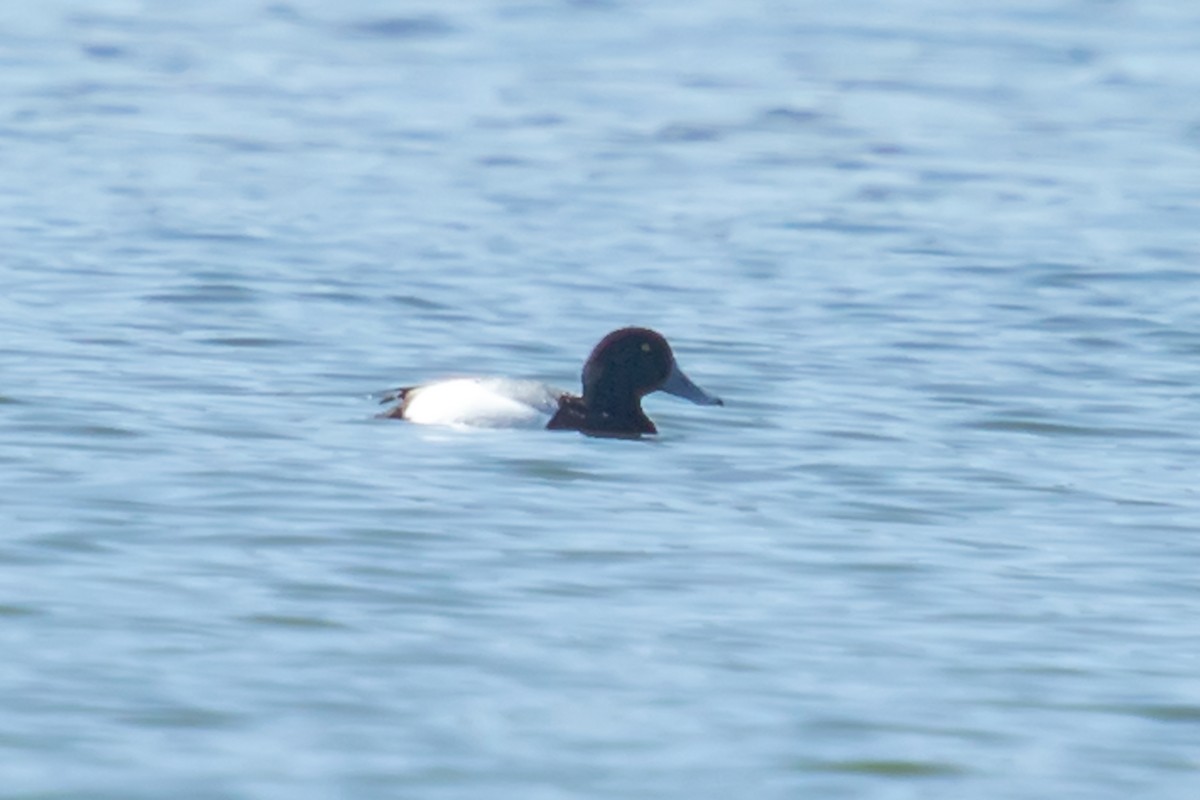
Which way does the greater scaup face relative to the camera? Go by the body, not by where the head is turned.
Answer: to the viewer's right
